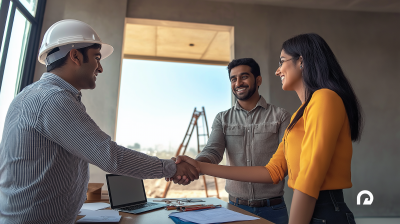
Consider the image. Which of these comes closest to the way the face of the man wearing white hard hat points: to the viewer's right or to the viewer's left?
to the viewer's right

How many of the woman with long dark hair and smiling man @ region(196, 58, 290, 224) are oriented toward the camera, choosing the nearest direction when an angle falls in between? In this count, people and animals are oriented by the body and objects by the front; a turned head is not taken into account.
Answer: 1

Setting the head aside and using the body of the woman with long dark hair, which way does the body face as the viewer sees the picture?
to the viewer's left

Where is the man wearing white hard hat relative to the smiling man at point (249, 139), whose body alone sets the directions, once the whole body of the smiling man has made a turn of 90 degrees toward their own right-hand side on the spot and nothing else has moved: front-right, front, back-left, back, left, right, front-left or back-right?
front-left

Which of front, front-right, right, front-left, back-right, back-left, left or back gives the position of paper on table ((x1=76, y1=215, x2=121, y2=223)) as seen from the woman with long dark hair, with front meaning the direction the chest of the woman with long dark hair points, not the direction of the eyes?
front

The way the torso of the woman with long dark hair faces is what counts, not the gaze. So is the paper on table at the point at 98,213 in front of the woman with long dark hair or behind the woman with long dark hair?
in front

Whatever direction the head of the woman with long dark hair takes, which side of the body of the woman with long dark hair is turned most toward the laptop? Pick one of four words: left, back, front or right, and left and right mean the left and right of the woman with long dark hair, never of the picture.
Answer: front

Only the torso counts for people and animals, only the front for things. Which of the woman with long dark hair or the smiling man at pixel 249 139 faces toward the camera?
the smiling man

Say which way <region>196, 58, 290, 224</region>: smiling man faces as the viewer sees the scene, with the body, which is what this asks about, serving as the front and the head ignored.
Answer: toward the camera

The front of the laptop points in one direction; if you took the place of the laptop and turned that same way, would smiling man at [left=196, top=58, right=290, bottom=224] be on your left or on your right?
on your left

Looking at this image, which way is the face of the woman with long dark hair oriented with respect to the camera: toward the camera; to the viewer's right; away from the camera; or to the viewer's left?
to the viewer's left
